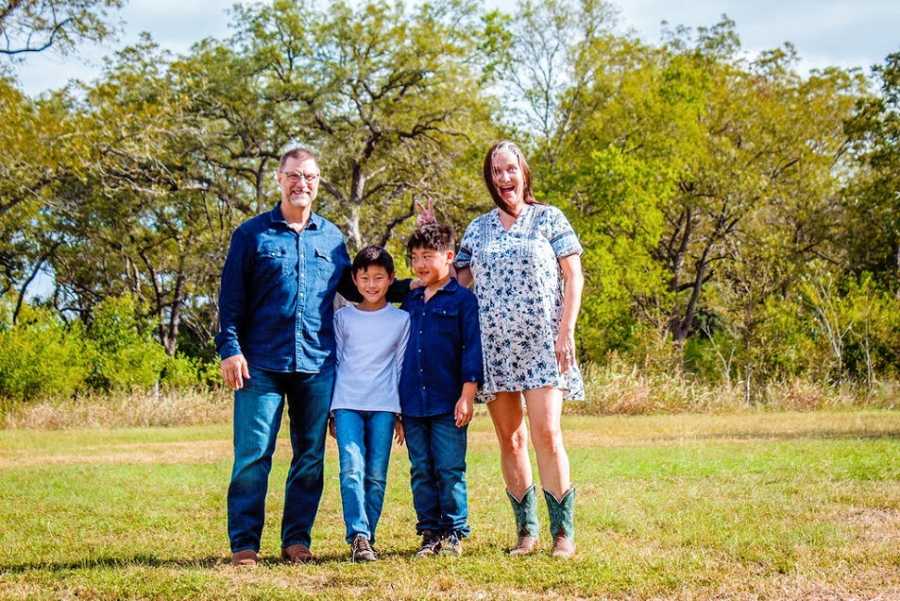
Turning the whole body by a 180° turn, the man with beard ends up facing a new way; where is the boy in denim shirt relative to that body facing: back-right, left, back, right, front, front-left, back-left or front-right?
right

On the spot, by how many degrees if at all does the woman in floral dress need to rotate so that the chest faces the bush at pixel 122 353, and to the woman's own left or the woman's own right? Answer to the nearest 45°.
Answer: approximately 135° to the woman's own right

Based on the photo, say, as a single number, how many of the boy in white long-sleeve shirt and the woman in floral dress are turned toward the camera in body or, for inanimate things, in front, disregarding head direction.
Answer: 2

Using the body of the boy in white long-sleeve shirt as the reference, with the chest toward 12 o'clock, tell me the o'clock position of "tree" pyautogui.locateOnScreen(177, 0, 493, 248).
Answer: The tree is roughly at 6 o'clock from the boy in white long-sleeve shirt.

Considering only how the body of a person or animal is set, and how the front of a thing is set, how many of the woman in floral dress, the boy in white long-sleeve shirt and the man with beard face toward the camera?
3

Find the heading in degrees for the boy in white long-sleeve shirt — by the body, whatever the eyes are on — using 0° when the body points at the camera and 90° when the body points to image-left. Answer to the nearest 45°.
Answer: approximately 0°

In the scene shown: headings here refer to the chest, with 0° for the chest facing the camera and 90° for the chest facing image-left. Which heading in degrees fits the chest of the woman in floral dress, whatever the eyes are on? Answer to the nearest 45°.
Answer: approximately 0°
